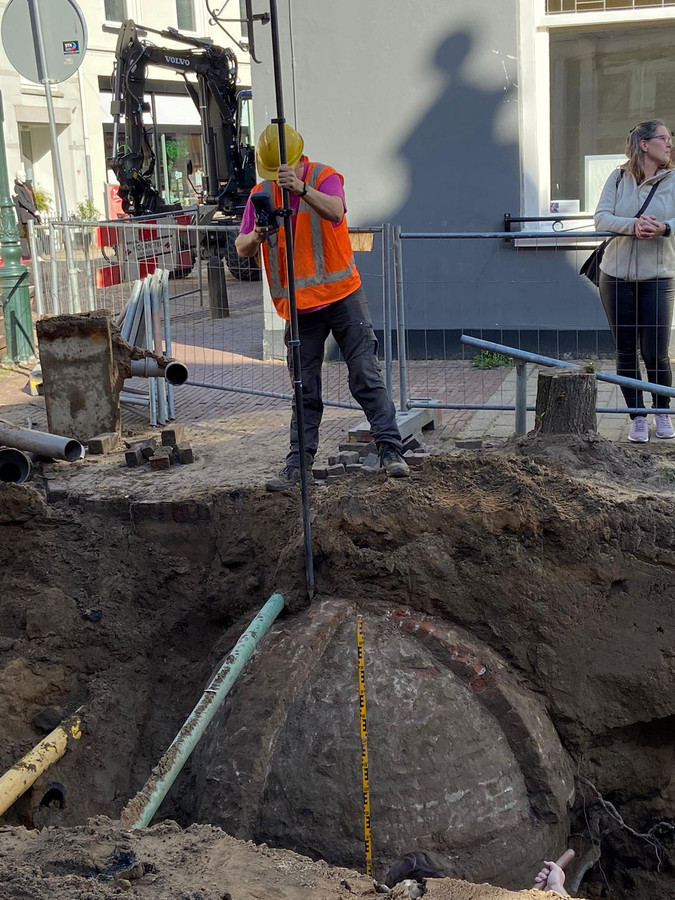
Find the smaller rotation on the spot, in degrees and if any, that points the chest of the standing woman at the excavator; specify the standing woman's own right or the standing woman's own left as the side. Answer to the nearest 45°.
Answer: approximately 135° to the standing woman's own right

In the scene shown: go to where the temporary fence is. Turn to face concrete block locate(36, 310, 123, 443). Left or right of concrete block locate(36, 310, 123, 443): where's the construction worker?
left

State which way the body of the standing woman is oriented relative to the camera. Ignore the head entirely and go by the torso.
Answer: toward the camera

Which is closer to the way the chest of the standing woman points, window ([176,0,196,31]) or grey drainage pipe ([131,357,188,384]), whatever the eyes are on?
the grey drainage pipe

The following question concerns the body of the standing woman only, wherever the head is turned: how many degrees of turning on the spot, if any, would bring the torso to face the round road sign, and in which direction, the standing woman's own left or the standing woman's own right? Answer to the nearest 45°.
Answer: approximately 90° to the standing woman's own right

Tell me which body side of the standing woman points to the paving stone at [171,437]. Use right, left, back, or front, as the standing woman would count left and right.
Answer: right

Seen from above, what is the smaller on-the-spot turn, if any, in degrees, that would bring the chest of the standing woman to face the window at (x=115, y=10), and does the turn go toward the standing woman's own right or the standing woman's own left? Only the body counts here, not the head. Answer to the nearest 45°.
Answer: approximately 135° to the standing woman's own right

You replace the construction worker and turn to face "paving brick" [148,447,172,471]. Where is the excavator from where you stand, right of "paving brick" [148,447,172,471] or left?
right

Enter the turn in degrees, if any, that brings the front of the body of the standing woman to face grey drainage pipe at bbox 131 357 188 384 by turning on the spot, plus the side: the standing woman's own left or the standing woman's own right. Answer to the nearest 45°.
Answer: approximately 90° to the standing woman's own right

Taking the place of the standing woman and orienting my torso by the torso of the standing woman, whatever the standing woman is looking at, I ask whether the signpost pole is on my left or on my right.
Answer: on my right

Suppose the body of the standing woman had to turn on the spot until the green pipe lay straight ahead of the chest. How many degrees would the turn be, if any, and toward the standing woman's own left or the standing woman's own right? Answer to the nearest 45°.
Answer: approximately 45° to the standing woman's own right

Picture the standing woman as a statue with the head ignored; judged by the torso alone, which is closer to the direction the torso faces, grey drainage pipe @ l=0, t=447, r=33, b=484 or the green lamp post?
the grey drainage pipe
